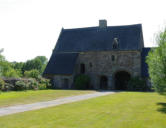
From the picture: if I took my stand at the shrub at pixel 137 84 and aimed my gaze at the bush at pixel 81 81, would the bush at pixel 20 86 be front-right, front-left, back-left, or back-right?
front-left

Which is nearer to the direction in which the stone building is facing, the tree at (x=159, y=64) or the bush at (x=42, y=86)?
the tree

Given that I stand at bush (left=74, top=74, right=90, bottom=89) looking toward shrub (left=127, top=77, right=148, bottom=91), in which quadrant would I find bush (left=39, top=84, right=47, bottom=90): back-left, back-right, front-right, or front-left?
back-right

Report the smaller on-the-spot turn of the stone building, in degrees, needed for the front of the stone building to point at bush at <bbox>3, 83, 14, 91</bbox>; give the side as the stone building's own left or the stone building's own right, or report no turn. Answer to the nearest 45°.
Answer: approximately 45° to the stone building's own right

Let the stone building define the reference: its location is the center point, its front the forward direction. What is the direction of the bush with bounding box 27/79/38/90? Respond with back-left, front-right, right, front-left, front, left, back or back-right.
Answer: front-right

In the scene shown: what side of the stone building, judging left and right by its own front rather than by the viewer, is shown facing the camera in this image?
front

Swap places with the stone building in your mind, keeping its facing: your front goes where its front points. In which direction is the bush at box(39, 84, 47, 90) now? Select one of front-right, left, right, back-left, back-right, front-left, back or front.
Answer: front-right

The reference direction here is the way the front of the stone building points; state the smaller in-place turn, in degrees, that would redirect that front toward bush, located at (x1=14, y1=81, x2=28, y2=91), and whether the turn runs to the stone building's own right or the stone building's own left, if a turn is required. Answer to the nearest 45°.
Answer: approximately 45° to the stone building's own right

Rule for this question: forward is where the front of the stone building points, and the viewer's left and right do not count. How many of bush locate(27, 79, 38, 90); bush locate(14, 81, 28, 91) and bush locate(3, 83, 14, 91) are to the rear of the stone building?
0

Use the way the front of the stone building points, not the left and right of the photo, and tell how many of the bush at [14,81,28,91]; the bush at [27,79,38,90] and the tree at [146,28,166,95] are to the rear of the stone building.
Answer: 0
